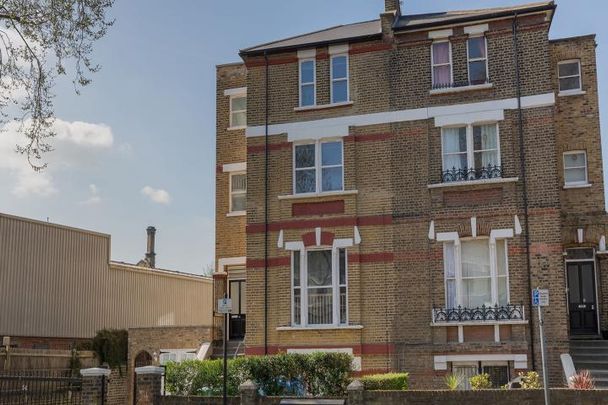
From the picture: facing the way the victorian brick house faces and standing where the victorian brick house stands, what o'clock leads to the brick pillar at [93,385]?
The brick pillar is roughly at 2 o'clock from the victorian brick house.

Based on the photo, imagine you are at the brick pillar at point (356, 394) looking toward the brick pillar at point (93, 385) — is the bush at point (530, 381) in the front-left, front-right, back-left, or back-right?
back-right

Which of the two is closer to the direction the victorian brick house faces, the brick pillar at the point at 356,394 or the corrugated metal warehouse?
the brick pillar

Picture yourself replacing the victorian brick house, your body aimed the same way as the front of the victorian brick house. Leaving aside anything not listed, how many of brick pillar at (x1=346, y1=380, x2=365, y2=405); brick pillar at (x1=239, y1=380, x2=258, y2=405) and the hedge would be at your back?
0

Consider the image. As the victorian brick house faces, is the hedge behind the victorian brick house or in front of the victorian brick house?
in front

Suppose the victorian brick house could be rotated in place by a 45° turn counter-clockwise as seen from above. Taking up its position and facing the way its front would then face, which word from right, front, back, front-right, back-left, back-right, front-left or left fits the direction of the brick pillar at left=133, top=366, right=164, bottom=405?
right

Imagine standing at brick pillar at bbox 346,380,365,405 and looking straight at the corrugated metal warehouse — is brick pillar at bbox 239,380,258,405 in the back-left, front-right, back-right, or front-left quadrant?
front-left

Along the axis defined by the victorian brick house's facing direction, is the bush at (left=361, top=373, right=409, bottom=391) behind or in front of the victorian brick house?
in front

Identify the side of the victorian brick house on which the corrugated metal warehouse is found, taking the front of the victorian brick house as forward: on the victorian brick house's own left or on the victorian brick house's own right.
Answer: on the victorian brick house's own right

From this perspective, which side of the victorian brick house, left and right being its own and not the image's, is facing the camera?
front

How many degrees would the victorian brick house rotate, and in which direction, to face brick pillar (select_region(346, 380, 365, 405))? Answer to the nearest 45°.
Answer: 0° — it already faces it

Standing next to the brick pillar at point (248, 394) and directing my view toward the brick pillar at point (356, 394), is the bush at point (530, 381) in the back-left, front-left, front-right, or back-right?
front-left
